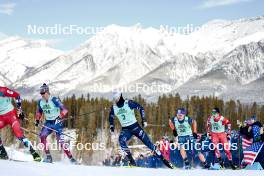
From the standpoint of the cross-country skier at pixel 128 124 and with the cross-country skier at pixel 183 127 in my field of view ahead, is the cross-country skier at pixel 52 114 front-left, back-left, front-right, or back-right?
back-left

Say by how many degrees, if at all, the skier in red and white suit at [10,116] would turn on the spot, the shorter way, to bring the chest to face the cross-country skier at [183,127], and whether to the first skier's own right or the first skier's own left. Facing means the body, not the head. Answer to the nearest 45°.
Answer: approximately 135° to the first skier's own left

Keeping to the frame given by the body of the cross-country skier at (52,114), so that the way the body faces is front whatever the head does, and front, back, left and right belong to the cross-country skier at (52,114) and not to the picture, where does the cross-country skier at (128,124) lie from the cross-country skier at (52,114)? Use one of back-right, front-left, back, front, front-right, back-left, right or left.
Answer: back-left

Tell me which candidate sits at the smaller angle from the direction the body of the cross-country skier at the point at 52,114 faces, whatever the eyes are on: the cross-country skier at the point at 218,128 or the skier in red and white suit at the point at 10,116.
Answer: the skier in red and white suit

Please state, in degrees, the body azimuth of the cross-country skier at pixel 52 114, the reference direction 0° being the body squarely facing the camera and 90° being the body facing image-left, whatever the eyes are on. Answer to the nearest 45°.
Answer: approximately 45°

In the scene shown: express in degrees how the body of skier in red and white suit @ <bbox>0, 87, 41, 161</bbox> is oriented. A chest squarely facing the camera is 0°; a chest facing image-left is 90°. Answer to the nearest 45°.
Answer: approximately 45°

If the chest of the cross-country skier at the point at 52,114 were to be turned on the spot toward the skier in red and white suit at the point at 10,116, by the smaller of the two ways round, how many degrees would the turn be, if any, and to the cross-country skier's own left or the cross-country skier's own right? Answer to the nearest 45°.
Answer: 0° — they already face them

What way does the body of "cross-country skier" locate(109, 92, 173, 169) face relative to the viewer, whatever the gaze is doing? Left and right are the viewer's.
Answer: facing the viewer and to the left of the viewer

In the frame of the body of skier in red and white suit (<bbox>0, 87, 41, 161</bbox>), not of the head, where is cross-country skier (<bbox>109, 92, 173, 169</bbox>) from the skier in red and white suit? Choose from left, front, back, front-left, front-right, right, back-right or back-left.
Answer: back-left

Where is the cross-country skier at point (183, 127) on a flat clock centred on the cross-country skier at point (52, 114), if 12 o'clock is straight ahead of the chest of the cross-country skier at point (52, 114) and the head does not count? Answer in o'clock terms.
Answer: the cross-country skier at point (183, 127) is roughly at 7 o'clock from the cross-country skier at point (52, 114).

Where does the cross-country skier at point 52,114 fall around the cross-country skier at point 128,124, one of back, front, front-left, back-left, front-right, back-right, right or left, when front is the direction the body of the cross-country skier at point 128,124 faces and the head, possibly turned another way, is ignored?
front-right
